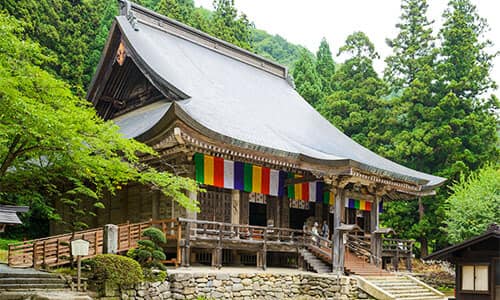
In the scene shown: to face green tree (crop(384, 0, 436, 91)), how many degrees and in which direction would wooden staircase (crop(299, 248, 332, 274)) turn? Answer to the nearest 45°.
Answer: approximately 135° to its left

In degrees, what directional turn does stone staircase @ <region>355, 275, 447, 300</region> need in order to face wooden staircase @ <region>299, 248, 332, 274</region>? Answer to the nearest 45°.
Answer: approximately 135° to its right

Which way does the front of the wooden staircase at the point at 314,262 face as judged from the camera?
facing the viewer and to the right of the viewer

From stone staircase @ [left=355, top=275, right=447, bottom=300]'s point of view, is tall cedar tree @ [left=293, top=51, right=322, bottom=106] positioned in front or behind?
behind

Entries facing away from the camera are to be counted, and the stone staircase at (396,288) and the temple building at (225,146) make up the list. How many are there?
0

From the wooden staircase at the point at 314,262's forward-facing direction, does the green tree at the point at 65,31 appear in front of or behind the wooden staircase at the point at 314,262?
behind

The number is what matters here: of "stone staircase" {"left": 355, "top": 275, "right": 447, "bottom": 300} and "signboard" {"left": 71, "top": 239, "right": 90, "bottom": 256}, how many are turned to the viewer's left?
0

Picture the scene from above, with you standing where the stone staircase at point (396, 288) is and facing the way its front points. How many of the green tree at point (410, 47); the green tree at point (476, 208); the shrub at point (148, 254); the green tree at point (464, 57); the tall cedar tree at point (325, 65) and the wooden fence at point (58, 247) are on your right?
2

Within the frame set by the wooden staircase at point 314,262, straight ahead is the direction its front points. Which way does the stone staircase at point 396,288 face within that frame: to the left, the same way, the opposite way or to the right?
the same way

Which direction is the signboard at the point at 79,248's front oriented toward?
toward the camera
